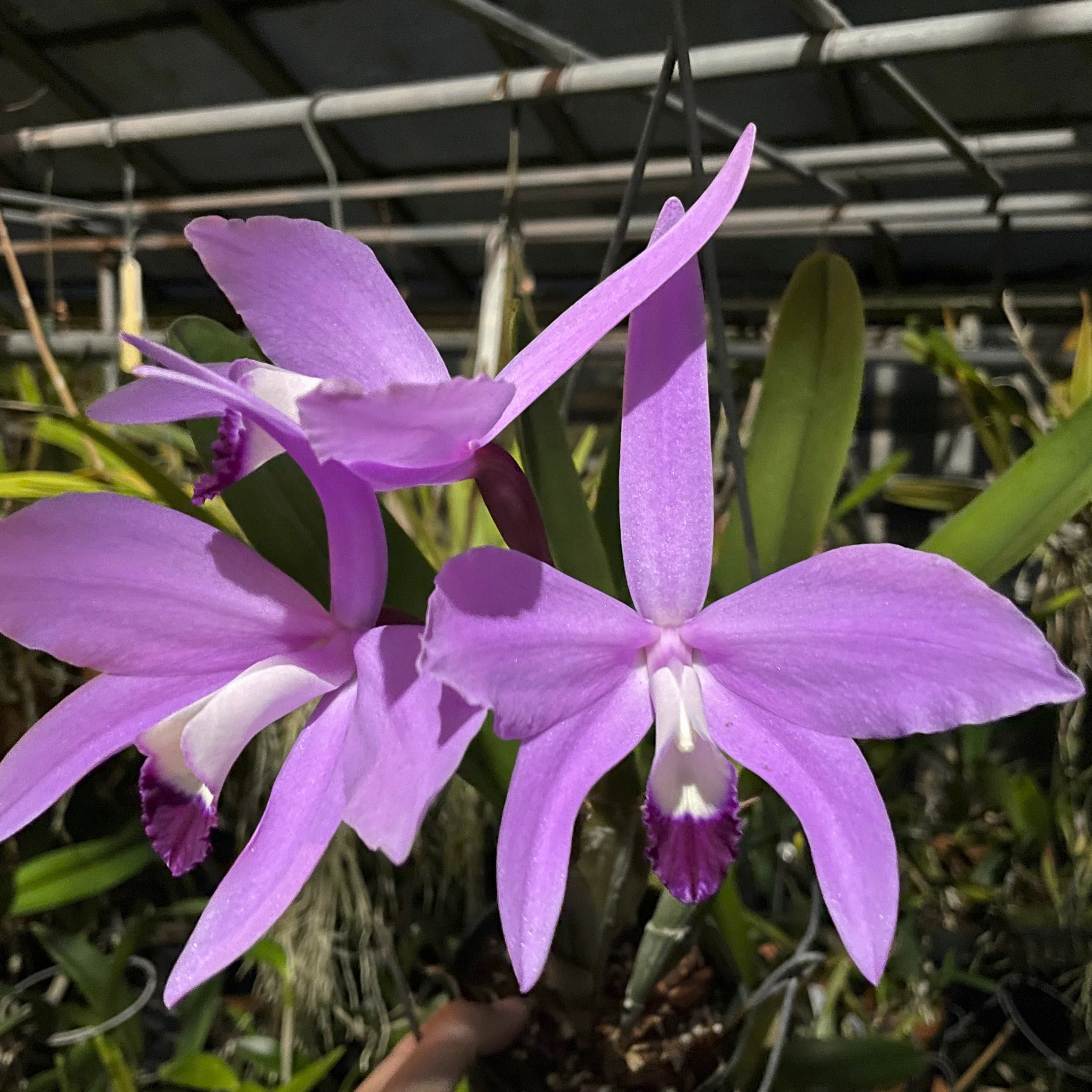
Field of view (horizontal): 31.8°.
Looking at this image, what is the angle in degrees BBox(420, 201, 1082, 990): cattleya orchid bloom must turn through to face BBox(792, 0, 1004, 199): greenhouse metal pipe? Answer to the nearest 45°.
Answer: approximately 180°

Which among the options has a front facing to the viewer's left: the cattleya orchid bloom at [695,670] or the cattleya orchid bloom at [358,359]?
the cattleya orchid bloom at [358,359]

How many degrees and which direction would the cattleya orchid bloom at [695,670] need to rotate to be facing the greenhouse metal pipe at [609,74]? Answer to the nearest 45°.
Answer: approximately 180°

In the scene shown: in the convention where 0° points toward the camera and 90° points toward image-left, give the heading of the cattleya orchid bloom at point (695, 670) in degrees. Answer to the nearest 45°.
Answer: approximately 0°

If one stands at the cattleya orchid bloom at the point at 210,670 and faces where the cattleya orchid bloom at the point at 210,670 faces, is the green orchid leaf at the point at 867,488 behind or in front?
behind

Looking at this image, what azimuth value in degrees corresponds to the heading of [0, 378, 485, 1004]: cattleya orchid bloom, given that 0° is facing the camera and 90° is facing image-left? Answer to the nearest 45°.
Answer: approximately 45°
